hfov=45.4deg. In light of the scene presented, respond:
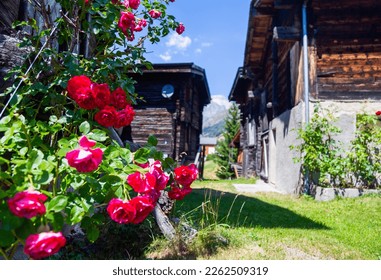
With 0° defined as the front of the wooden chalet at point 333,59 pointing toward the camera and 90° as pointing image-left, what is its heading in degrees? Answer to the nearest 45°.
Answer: approximately 90°

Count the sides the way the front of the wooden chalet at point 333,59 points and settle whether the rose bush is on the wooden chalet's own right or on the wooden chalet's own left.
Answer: on the wooden chalet's own left
